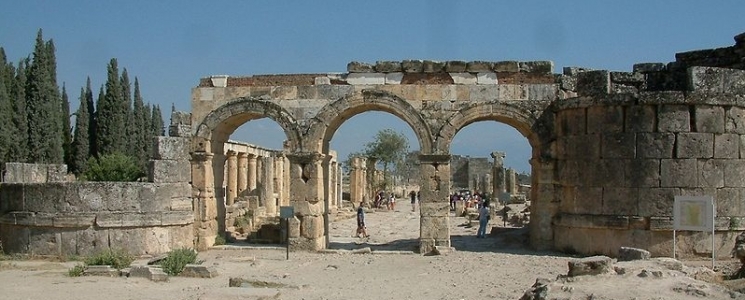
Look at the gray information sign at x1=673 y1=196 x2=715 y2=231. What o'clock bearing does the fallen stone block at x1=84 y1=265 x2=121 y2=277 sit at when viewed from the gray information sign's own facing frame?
The fallen stone block is roughly at 2 o'clock from the gray information sign.

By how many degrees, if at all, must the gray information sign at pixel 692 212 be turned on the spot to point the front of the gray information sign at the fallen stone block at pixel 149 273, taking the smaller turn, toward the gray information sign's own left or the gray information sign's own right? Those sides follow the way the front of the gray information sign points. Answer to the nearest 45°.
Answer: approximately 45° to the gray information sign's own right

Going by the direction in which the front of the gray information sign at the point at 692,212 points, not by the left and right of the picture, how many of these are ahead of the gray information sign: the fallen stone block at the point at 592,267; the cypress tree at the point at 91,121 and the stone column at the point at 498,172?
1

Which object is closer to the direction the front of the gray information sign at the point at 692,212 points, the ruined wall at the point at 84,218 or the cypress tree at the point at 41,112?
the ruined wall

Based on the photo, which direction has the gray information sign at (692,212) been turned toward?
toward the camera

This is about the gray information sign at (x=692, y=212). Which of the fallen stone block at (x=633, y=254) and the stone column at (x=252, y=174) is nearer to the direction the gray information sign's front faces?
the fallen stone block

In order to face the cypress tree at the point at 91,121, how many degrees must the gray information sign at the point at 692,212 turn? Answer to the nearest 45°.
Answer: approximately 135° to its right

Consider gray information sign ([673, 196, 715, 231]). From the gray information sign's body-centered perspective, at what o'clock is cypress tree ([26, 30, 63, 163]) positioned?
The cypress tree is roughly at 4 o'clock from the gray information sign.

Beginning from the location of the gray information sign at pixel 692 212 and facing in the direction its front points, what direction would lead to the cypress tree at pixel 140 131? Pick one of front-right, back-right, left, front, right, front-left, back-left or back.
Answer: back-right

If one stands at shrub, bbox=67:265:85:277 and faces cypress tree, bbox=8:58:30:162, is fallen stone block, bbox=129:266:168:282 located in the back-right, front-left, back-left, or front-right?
back-right

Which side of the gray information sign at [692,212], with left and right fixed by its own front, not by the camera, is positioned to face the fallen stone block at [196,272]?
right

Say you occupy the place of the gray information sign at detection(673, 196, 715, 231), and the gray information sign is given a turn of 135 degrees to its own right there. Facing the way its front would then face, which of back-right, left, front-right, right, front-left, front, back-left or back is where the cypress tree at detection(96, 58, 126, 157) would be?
front

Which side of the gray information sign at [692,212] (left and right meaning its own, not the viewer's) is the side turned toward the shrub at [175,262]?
right

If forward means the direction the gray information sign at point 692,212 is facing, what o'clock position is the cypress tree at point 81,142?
The cypress tree is roughly at 4 o'clock from the gray information sign.

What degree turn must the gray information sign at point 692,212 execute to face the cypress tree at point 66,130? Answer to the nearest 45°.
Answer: approximately 135° to its right

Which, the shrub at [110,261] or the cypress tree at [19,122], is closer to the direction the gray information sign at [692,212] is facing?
the shrub

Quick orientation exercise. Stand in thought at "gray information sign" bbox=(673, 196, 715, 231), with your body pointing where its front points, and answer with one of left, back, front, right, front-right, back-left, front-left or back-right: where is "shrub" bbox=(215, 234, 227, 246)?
right

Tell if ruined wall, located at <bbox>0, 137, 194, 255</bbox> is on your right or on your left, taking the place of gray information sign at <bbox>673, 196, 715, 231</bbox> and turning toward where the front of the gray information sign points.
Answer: on your right
